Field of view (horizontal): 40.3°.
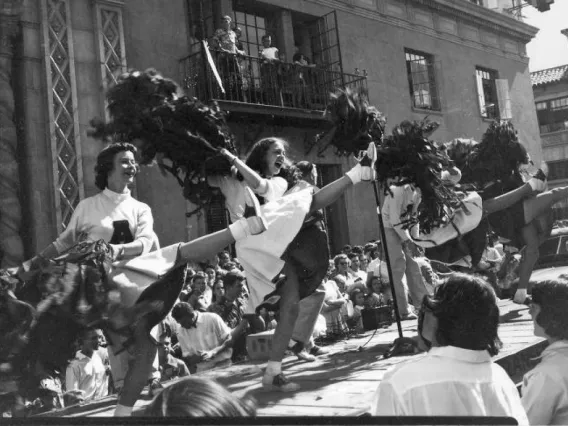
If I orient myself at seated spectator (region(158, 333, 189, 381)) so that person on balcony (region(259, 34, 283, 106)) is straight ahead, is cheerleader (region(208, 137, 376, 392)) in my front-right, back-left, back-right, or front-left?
back-right

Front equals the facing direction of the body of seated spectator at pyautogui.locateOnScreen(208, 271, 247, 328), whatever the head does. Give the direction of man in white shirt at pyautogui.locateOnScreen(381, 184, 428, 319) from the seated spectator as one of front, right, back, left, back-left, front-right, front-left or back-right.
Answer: front-left

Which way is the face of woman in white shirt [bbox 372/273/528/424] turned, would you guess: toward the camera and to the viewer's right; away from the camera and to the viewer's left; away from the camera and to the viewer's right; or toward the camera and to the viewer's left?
away from the camera and to the viewer's left

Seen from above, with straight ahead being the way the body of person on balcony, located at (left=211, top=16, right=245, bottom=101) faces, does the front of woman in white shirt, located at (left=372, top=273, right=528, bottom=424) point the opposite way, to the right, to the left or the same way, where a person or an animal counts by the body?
the opposite way

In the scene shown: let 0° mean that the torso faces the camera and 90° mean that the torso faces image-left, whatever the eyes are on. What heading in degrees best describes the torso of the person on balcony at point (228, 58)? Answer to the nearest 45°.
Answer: approximately 0°

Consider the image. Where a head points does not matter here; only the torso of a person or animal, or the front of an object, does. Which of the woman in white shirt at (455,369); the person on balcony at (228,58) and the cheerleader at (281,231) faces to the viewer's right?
the cheerleader

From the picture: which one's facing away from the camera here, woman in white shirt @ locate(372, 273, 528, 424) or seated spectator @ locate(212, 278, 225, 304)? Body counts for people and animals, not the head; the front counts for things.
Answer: the woman in white shirt

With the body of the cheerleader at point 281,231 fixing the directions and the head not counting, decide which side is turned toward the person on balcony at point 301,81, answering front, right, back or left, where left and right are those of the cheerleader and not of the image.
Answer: left

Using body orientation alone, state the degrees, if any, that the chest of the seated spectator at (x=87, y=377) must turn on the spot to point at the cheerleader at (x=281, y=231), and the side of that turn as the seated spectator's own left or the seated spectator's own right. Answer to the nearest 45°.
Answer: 0° — they already face them

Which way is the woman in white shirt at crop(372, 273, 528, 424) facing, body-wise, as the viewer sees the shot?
away from the camera

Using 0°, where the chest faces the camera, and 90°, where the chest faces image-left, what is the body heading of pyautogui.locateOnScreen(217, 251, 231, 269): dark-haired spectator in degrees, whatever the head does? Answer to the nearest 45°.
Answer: approximately 315°

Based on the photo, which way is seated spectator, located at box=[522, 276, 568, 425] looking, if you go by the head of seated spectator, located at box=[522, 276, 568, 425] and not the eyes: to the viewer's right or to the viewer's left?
to the viewer's left

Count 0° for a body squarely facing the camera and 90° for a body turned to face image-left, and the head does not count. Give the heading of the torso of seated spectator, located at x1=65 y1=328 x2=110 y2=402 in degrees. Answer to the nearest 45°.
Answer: approximately 315°

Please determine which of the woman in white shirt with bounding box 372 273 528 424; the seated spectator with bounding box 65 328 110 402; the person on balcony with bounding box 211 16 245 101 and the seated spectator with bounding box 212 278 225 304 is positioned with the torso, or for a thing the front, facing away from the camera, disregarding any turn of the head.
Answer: the woman in white shirt

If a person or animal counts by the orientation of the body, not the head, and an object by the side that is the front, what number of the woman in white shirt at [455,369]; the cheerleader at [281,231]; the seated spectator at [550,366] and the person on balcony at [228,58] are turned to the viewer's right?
1

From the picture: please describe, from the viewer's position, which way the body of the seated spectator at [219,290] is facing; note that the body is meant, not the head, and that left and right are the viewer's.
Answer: facing the viewer and to the right of the viewer

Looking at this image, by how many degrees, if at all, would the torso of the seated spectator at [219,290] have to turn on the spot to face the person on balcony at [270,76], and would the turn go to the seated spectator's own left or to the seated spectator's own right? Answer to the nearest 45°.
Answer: approximately 135° to the seated spectator's own left
